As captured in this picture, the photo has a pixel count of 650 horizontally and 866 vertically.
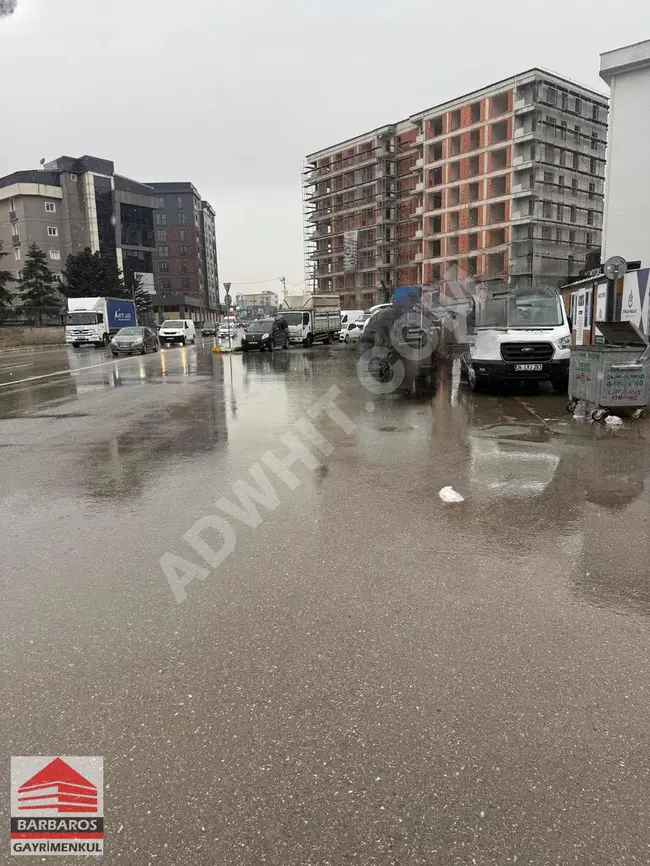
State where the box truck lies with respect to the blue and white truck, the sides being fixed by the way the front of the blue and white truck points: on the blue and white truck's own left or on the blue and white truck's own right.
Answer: on the blue and white truck's own left

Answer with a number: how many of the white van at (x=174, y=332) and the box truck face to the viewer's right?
0

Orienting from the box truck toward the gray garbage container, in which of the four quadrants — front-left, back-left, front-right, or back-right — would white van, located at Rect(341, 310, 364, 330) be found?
back-left

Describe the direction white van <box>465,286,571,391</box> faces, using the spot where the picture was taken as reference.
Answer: facing the viewer

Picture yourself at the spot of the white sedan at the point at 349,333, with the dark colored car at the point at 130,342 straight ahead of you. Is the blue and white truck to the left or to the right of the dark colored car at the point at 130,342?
right

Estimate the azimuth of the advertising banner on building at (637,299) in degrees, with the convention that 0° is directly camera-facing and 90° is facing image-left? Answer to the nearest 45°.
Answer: approximately 45°

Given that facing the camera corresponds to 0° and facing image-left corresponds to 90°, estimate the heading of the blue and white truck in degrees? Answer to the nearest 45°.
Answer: approximately 45°

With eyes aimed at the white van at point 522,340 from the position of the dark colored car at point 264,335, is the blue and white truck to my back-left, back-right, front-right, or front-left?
back-right

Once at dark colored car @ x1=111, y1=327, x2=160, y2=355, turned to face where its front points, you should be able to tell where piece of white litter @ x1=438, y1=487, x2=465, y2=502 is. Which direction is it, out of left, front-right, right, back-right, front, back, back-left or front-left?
front-left

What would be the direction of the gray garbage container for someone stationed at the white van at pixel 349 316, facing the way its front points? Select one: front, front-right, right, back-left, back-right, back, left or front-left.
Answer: front-left

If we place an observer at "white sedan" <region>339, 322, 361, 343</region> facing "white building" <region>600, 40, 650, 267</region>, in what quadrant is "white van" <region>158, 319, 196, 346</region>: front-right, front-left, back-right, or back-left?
back-right

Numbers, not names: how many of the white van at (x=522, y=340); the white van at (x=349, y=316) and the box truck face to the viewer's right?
0
